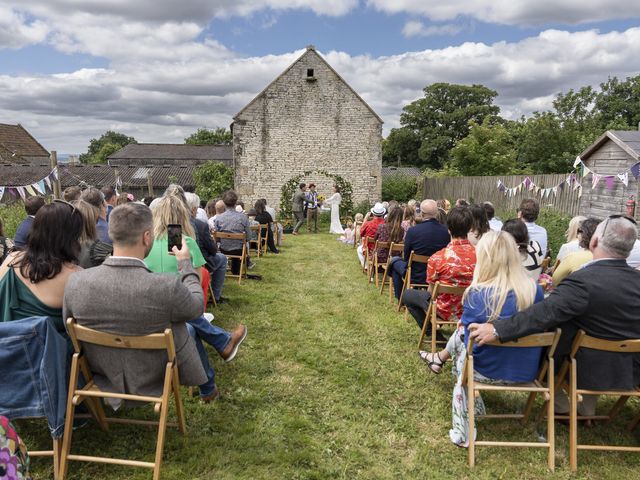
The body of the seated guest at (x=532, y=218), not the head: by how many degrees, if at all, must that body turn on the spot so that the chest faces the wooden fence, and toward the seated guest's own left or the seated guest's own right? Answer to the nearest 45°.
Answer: approximately 45° to the seated guest's own right

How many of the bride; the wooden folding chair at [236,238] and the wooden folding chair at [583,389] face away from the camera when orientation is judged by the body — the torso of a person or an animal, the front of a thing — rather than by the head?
2

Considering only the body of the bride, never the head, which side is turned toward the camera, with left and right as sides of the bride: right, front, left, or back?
left

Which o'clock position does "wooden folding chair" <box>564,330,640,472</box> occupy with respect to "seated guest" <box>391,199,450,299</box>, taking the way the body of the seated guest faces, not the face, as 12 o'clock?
The wooden folding chair is roughly at 7 o'clock from the seated guest.

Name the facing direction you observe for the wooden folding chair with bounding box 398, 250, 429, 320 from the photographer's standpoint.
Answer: facing away from the viewer and to the left of the viewer

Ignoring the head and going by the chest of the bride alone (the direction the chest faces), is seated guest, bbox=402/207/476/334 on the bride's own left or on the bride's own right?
on the bride's own left

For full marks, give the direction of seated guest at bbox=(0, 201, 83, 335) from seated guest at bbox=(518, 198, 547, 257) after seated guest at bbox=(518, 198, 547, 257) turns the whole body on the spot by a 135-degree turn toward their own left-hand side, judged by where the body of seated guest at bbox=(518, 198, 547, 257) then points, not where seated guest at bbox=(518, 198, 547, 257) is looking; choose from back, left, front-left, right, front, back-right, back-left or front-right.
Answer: front-right

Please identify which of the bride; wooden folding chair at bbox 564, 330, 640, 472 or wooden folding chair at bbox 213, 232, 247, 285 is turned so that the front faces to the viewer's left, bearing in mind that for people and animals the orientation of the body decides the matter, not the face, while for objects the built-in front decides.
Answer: the bride

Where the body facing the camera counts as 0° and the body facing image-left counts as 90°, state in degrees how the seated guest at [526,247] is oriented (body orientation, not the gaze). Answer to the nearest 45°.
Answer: approximately 135°

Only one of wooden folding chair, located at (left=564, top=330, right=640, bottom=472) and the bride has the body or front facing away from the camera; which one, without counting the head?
the wooden folding chair

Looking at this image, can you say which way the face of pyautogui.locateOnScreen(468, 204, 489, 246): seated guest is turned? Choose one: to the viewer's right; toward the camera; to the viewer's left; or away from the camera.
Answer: away from the camera

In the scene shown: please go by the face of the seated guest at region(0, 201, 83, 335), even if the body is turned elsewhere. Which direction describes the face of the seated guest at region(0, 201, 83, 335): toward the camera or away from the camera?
away from the camera

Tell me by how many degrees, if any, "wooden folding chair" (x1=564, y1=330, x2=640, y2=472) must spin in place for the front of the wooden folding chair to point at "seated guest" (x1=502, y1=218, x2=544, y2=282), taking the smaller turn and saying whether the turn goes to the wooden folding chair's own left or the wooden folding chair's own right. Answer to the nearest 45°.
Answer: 0° — it already faces them

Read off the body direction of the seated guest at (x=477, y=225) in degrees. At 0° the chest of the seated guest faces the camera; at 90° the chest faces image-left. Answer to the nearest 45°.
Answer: approximately 135°

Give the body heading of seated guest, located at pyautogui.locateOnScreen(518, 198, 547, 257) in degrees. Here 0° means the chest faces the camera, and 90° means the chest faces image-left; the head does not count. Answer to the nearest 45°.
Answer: approximately 135°

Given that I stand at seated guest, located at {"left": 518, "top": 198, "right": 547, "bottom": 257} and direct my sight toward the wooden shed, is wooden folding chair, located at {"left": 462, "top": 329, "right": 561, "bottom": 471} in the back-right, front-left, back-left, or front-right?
back-right

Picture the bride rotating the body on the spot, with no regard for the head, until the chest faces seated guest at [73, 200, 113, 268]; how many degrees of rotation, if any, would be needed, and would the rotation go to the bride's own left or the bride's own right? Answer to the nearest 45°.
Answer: approximately 90° to the bride's own left

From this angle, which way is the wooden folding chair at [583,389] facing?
away from the camera
